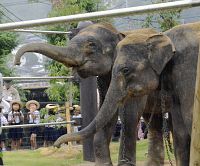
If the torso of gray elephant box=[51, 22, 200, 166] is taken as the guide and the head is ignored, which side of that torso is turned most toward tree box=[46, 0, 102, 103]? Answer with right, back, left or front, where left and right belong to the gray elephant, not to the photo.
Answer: right

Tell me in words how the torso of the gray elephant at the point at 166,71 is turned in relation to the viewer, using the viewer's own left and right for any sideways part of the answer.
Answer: facing to the left of the viewer

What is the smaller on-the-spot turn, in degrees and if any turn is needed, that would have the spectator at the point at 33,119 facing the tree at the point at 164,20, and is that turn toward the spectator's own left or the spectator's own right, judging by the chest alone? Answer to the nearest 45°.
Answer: approximately 90° to the spectator's own left

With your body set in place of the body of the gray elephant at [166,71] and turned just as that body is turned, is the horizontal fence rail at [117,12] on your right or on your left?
on your left

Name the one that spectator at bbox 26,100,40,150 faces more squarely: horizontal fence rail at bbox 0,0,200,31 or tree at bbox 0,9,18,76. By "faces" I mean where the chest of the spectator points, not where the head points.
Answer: the horizontal fence rail

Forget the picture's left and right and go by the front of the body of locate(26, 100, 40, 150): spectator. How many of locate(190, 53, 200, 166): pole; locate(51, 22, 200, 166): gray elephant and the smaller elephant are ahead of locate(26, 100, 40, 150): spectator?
3

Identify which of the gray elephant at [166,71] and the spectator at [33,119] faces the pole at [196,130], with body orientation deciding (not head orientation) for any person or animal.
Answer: the spectator

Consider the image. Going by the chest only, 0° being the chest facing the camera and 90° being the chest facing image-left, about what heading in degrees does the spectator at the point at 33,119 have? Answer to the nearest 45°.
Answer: approximately 0°

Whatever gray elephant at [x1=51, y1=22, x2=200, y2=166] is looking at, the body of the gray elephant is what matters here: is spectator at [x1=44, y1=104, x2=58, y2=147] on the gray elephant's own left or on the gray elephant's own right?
on the gray elephant's own right

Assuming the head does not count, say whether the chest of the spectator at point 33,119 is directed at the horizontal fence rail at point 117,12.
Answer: yes

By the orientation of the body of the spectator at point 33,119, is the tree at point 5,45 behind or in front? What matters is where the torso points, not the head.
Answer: behind

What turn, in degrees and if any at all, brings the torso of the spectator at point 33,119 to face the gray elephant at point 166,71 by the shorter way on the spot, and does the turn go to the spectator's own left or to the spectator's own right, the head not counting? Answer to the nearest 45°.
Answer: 0° — they already face it
